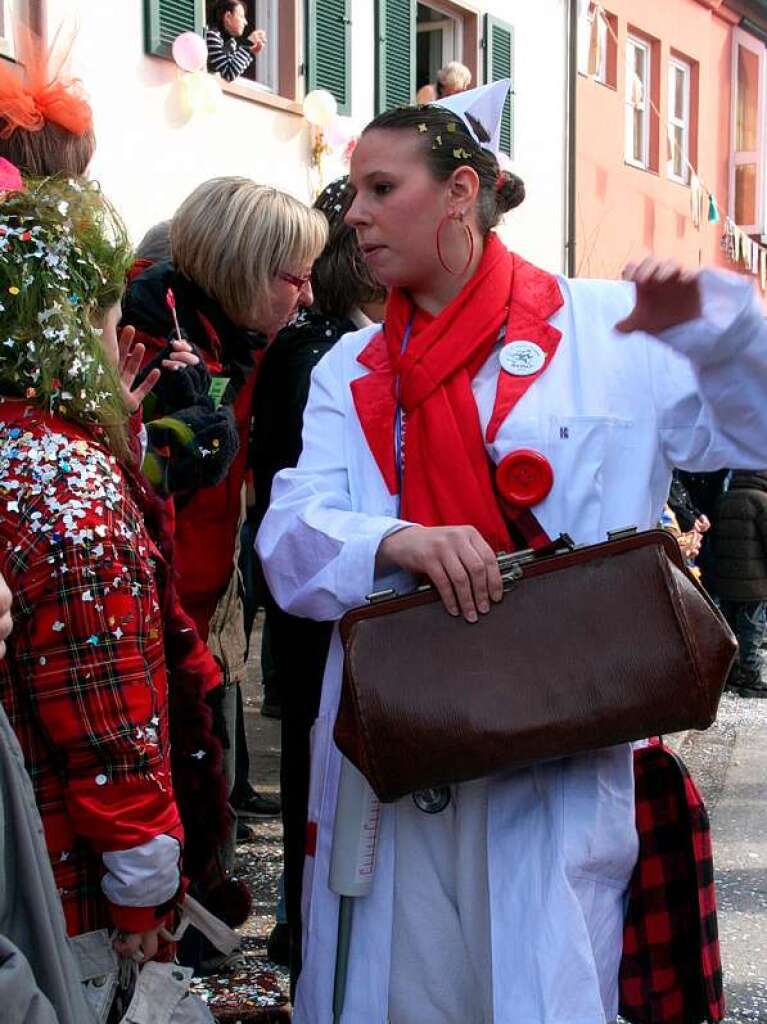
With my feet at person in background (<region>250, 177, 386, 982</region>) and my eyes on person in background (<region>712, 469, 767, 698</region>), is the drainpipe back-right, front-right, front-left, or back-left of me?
front-left

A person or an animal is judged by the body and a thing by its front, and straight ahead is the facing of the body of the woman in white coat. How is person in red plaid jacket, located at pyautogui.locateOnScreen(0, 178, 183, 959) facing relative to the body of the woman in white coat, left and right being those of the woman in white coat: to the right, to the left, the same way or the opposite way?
the opposite way

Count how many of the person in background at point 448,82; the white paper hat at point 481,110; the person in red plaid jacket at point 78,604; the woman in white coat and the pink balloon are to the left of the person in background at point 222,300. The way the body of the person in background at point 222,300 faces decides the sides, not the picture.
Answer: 2

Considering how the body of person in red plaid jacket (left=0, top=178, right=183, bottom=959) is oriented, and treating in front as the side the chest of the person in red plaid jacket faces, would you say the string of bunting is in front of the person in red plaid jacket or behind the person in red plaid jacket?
in front

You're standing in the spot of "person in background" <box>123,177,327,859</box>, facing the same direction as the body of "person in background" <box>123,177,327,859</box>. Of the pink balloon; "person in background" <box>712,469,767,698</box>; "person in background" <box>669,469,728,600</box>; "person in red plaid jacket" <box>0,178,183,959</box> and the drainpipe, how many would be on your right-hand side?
1

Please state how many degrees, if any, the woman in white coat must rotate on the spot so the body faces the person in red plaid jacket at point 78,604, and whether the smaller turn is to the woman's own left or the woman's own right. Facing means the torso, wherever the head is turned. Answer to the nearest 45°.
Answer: approximately 45° to the woman's own right

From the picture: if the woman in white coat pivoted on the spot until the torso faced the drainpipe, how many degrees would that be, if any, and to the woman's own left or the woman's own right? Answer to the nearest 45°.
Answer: approximately 135° to the woman's own right

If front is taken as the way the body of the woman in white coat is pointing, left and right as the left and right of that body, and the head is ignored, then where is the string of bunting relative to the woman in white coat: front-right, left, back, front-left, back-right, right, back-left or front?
back-right

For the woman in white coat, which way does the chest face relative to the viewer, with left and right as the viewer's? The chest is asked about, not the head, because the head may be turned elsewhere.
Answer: facing the viewer and to the left of the viewer

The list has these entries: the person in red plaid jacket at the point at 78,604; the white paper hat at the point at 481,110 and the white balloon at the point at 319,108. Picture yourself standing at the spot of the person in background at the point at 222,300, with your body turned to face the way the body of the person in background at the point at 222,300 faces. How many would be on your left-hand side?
1

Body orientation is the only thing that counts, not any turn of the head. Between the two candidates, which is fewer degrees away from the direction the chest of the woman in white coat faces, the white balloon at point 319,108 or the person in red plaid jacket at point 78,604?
the person in red plaid jacket

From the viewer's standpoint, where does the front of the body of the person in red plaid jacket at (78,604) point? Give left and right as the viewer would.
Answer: facing away from the viewer and to the right of the viewer
